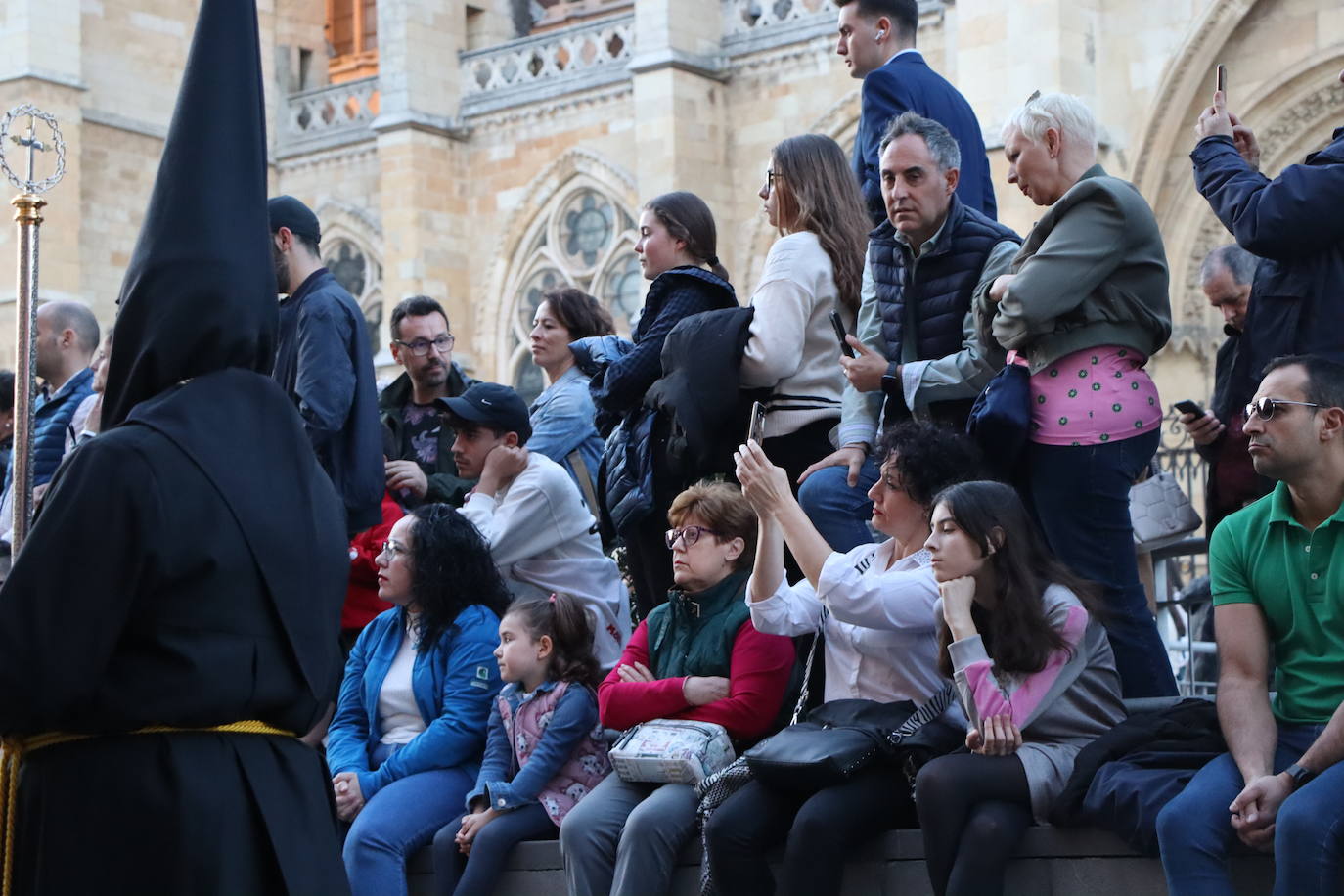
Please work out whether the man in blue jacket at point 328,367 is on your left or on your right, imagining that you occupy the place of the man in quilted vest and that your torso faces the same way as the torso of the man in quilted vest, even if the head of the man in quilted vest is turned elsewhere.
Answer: on your right

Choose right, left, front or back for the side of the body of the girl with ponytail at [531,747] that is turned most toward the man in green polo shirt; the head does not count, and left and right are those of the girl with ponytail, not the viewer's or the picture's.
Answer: left

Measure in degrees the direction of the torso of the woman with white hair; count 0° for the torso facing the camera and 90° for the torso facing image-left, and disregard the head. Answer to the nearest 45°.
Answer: approximately 90°

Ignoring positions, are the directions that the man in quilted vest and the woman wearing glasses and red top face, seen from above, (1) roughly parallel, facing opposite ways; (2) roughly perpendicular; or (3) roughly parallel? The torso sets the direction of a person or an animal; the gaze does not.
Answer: roughly parallel

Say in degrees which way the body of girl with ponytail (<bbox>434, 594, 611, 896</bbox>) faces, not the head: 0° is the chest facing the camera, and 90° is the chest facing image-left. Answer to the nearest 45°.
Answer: approximately 45°

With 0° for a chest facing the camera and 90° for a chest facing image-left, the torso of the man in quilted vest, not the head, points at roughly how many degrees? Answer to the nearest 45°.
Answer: approximately 45°

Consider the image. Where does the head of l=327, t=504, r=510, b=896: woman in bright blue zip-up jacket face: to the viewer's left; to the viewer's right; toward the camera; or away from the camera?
to the viewer's left

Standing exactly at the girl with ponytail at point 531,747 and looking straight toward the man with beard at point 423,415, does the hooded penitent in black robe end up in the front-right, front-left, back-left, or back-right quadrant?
back-left

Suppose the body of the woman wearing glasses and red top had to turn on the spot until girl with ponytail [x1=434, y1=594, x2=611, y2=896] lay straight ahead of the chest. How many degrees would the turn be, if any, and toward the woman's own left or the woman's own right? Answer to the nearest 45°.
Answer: approximately 90° to the woman's own right
